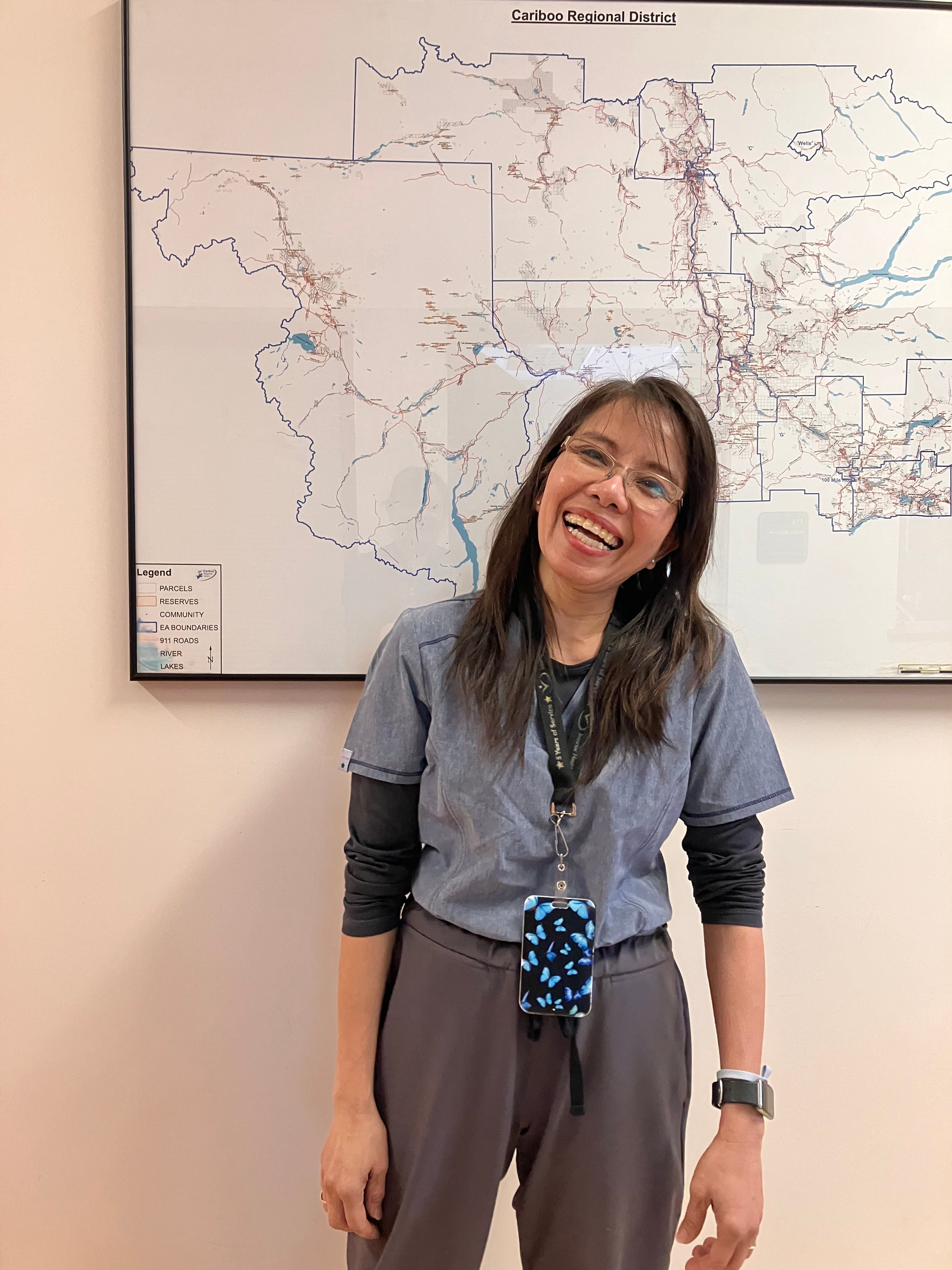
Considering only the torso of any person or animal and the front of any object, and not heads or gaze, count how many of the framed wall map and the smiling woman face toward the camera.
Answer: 2

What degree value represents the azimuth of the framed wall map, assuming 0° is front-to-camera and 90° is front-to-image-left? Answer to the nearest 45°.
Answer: approximately 0°

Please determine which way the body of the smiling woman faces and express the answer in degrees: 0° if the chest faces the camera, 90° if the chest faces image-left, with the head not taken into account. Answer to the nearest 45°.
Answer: approximately 0°
